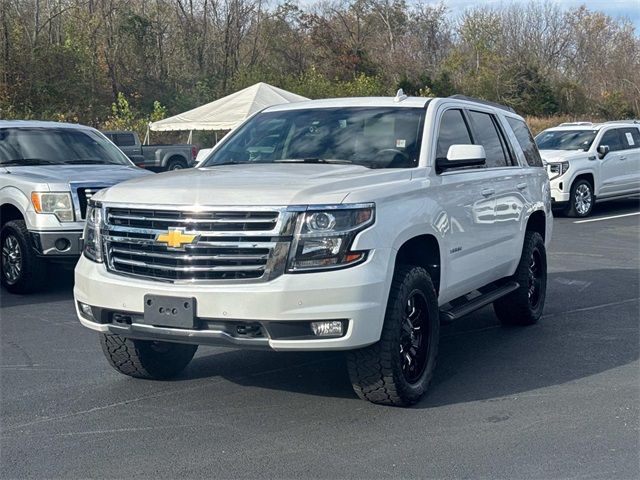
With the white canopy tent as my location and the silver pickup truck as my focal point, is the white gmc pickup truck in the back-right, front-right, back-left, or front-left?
front-left

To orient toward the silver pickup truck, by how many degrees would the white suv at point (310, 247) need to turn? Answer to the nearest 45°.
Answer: approximately 90° to its right

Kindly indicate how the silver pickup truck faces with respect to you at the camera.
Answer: facing the viewer and to the right of the viewer

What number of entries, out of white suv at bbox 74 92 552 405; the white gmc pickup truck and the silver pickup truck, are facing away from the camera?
0

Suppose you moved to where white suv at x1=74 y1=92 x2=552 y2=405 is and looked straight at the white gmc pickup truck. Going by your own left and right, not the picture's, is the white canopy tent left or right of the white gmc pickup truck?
left

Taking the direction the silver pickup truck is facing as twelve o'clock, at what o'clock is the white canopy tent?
The white canopy tent is roughly at 8 o'clock from the silver pickup truck.

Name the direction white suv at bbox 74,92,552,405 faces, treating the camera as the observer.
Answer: facing the viewer and to the left of the viewer

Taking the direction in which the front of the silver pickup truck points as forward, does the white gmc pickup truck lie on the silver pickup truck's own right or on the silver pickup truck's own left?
on the silver pickup truck's own left

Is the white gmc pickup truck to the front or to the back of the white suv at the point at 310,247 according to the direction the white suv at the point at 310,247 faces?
to the back

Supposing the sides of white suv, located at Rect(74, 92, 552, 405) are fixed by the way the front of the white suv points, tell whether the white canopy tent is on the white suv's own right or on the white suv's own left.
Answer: on the white suv's own right

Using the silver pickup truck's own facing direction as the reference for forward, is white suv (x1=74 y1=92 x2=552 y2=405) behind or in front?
in front

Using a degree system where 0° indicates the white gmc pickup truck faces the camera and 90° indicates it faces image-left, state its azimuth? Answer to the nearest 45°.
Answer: approximately 45°

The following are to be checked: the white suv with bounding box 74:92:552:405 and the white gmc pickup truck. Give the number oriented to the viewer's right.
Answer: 0
